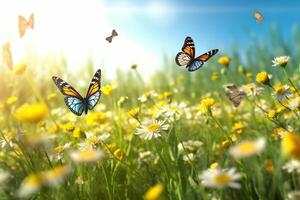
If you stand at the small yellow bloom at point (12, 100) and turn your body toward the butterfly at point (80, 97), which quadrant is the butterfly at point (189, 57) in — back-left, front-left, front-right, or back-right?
front-left

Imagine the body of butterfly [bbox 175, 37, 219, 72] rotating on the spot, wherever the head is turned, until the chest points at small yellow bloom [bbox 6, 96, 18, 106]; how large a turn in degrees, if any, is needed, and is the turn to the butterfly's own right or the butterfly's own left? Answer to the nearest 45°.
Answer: approximately 135° to the butterfly's own left

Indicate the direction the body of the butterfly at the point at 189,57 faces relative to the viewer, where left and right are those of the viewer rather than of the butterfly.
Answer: facing away from the viewer and to the right of the viewer

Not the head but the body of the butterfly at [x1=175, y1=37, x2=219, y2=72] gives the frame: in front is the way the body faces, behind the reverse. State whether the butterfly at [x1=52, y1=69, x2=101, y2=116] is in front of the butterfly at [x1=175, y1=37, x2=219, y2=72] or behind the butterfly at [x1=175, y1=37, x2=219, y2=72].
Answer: behind
